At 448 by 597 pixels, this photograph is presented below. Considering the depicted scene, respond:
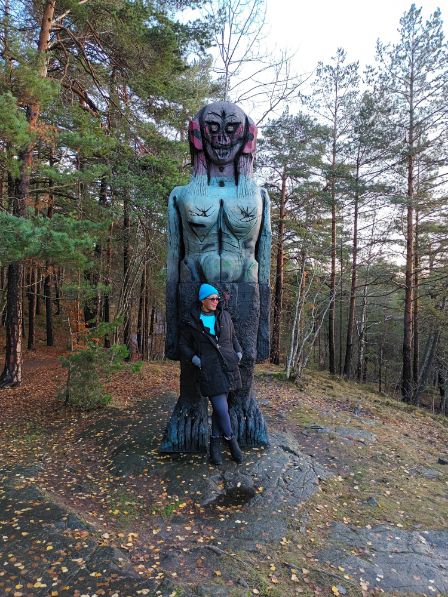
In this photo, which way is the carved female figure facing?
toward the camera
